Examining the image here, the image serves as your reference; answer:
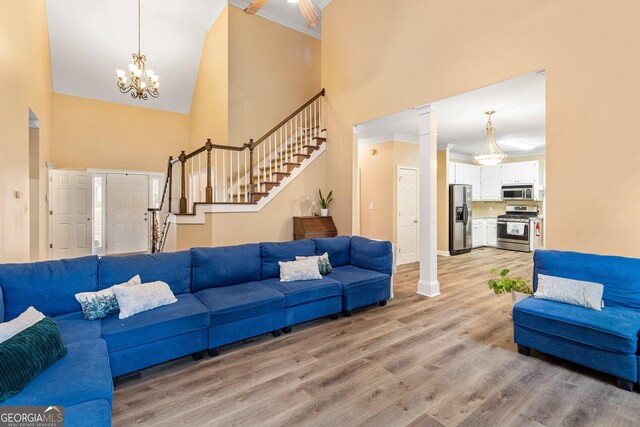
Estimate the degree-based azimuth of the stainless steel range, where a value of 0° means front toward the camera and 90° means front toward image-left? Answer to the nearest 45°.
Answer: approximately 45°

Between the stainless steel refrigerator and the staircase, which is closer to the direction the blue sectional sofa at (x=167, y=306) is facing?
the stainless steel refrigerator

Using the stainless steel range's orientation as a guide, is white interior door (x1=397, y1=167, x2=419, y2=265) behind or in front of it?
in front

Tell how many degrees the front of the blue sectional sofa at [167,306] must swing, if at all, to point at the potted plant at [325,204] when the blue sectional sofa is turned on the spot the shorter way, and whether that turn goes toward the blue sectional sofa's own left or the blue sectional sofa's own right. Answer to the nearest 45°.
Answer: approximately 90° to the blue sectional sofa's own left

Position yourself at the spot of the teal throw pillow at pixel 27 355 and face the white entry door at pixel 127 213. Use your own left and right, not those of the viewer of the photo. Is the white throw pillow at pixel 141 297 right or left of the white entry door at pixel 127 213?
right

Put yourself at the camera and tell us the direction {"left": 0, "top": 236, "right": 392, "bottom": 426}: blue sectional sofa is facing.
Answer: facing the viewer and to the right of the viewer

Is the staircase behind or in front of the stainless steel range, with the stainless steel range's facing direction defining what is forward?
in front
